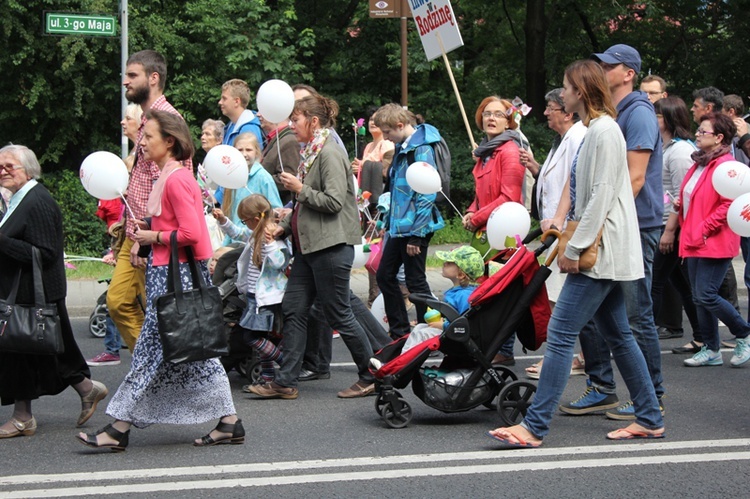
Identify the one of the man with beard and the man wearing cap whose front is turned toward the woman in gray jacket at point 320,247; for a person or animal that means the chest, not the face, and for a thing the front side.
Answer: the man wearing cap

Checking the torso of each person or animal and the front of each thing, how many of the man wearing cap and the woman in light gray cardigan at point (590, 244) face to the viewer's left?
2

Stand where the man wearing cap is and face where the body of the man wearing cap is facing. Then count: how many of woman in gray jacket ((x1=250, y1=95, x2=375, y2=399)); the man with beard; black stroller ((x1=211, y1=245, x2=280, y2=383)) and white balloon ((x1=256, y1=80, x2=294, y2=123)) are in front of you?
4

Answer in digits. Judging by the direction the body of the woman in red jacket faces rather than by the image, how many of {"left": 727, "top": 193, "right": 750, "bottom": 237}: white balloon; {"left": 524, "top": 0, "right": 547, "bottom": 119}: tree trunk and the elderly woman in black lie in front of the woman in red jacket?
1

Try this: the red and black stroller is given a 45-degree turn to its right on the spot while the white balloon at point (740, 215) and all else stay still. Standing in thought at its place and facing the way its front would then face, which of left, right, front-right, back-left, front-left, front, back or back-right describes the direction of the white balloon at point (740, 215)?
right

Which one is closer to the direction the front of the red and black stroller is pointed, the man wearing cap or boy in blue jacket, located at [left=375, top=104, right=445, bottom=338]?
the boy in blue jacket

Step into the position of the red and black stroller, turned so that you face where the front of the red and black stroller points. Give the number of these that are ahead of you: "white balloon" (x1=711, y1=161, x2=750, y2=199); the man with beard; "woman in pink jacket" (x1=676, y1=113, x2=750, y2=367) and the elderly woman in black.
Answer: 2

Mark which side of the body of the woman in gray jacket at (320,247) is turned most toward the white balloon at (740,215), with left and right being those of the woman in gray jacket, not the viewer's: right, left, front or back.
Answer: back

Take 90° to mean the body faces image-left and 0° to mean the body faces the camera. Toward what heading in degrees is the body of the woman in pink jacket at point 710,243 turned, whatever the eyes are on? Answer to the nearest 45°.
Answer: approximately 90°

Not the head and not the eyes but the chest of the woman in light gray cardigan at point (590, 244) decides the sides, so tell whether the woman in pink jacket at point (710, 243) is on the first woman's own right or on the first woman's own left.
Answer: on the first woman's own right

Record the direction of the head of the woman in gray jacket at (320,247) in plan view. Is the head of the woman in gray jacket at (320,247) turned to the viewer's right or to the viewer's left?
to the viewer's left

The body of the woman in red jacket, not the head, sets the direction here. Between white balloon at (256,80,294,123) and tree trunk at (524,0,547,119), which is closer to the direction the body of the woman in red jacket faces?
the white balloon

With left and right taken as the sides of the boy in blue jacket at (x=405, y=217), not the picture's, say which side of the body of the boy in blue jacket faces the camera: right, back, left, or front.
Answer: left

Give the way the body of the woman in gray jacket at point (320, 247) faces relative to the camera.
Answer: to the viewer's left

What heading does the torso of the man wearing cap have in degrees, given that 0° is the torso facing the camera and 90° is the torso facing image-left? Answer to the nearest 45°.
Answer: approximately 90°
